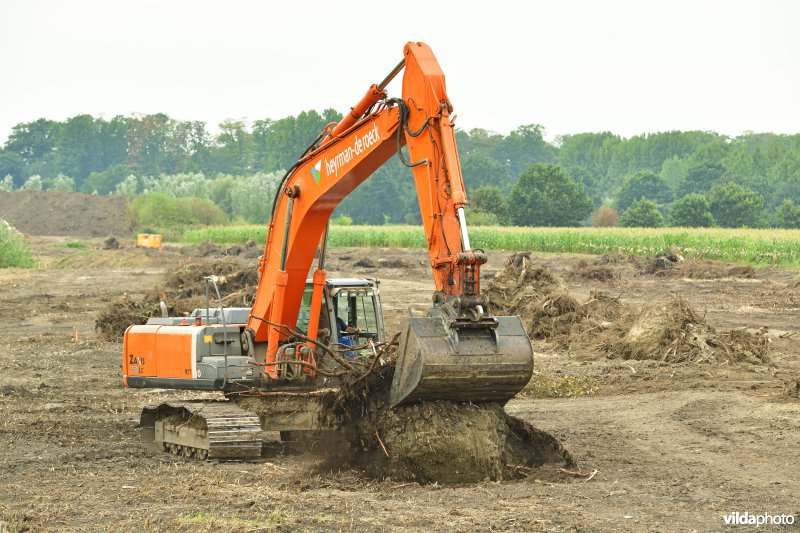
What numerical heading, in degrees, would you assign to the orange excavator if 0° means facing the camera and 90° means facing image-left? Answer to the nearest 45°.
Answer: approximately 315°

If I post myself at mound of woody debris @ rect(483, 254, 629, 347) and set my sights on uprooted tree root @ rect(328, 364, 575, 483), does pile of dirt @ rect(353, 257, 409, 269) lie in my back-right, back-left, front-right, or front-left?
back-right

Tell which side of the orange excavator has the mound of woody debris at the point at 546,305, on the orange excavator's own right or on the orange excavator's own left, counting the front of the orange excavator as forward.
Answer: on the orange excavator's own left

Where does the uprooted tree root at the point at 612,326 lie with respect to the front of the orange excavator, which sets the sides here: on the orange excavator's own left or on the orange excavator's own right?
on the orange excavator's own left

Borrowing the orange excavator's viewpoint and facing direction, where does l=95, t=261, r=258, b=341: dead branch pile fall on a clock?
The dead branch pile is roughly at 7 o'clock from the orange excavator.

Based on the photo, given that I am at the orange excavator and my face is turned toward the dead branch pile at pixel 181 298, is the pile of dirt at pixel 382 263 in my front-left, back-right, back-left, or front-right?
front-right

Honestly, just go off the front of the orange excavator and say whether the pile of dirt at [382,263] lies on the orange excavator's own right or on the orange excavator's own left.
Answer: on the orange excavator's own left
